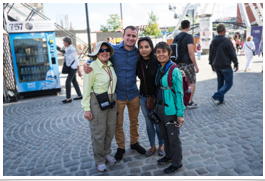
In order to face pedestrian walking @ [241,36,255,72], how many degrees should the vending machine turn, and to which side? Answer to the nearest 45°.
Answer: approximately 90° to its left

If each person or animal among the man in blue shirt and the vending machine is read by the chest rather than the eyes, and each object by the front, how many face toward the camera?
2

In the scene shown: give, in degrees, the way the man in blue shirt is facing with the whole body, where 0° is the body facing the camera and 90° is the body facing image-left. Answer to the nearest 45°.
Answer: approximately 0°

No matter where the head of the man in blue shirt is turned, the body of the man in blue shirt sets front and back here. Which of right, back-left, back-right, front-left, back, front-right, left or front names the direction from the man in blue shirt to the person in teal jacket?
front-left

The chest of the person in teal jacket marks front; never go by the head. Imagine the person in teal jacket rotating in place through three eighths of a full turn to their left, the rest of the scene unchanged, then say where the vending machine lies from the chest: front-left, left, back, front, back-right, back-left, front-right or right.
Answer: back-left

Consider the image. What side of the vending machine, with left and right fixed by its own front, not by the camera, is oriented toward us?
front

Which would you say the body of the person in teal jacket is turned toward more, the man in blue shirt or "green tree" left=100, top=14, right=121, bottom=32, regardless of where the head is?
the man in blue shirt

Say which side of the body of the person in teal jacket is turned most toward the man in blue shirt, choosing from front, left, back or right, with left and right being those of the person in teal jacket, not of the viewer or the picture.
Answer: right

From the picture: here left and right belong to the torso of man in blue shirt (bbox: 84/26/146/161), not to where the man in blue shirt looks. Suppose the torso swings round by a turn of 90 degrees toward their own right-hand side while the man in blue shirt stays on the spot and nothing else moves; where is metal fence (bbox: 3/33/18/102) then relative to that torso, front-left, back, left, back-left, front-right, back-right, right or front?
front-right

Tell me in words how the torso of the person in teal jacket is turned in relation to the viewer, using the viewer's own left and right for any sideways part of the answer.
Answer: facing the viewer and to the left of the viewer

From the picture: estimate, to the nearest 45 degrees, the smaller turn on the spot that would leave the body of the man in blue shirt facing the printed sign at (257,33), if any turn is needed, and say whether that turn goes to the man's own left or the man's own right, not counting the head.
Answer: approximately 135° to the man's own left

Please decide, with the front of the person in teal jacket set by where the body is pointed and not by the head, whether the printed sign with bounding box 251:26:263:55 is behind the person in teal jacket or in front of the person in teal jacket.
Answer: behind
